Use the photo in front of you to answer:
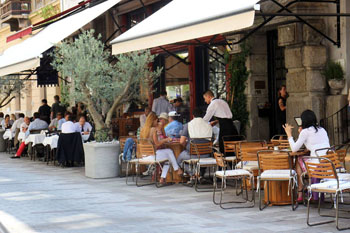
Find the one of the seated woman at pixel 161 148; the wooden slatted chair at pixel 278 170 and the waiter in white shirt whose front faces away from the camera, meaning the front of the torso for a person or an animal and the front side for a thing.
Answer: the wooden slatted chair

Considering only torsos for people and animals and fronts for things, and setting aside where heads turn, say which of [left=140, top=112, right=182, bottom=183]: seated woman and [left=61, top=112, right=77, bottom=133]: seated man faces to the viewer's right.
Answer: the seated woman

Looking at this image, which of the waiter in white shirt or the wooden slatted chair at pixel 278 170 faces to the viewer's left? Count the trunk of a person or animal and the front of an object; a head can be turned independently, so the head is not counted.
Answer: the waiter in white shirt

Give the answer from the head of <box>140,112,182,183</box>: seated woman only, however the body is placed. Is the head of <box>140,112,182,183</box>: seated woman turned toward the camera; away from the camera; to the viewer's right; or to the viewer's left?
to the viewer's right

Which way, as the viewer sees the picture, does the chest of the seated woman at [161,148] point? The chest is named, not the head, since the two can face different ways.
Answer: to the viewer's right

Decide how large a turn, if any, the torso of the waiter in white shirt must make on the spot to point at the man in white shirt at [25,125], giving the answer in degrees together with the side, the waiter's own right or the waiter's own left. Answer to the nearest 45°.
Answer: approximately 45° to the waiter's own right

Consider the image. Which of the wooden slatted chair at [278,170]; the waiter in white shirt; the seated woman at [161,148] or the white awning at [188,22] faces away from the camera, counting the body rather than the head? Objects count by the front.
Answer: the wooden slatted chair

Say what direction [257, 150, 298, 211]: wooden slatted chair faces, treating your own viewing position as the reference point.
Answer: facing away from the viewer

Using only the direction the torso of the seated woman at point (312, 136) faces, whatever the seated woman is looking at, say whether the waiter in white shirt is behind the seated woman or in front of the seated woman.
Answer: in front

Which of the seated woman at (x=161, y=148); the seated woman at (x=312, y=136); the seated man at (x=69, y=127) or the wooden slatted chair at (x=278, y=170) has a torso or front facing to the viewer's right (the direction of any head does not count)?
the seated woman at (x=161, y=148)

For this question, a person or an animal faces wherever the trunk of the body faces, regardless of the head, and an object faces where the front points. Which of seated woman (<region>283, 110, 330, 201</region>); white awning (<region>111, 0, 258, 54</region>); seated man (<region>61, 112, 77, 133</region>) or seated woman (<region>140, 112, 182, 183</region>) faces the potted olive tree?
seated woman (<region>283, 110, 330, 201</region>)

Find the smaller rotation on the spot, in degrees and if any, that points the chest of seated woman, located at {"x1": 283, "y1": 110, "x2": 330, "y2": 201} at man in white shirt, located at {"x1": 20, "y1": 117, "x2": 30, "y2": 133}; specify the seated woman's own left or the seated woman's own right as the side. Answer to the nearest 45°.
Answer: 0° — they already face them

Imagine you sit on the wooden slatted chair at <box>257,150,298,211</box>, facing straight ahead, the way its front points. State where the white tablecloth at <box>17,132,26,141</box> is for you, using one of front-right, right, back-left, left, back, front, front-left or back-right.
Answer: front-left

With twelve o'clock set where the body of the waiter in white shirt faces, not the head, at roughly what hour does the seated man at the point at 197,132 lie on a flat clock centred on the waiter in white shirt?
The seated man is roughly at 10 o'clock from the waiter in white shirt.

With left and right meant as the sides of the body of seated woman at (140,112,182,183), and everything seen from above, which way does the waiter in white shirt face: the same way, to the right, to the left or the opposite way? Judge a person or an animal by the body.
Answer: the opposite way
